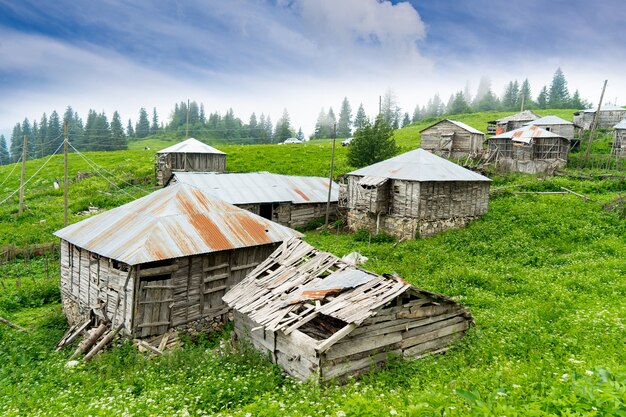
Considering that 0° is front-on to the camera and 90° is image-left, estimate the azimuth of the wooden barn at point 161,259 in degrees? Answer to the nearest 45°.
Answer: approximately 315°

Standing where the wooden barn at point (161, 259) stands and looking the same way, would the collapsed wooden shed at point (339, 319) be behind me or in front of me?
in front

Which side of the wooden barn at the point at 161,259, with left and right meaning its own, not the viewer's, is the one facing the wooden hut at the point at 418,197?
left

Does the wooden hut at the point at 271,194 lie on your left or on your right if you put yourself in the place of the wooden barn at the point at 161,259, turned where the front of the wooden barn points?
on your left

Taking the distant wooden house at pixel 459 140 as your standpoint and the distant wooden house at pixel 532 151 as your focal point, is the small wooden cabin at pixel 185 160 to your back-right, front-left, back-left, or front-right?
back-right

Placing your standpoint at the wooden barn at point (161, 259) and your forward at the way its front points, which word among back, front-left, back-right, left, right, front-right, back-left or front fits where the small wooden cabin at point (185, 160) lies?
back-left

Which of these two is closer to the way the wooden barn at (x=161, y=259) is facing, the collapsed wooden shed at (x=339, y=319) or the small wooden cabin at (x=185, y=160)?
the collapsed wooden shed

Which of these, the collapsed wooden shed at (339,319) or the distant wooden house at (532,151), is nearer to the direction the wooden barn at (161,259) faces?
the collapsed wooden shed

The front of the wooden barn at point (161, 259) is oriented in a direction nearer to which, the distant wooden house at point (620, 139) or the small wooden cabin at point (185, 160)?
the distant wooden house
